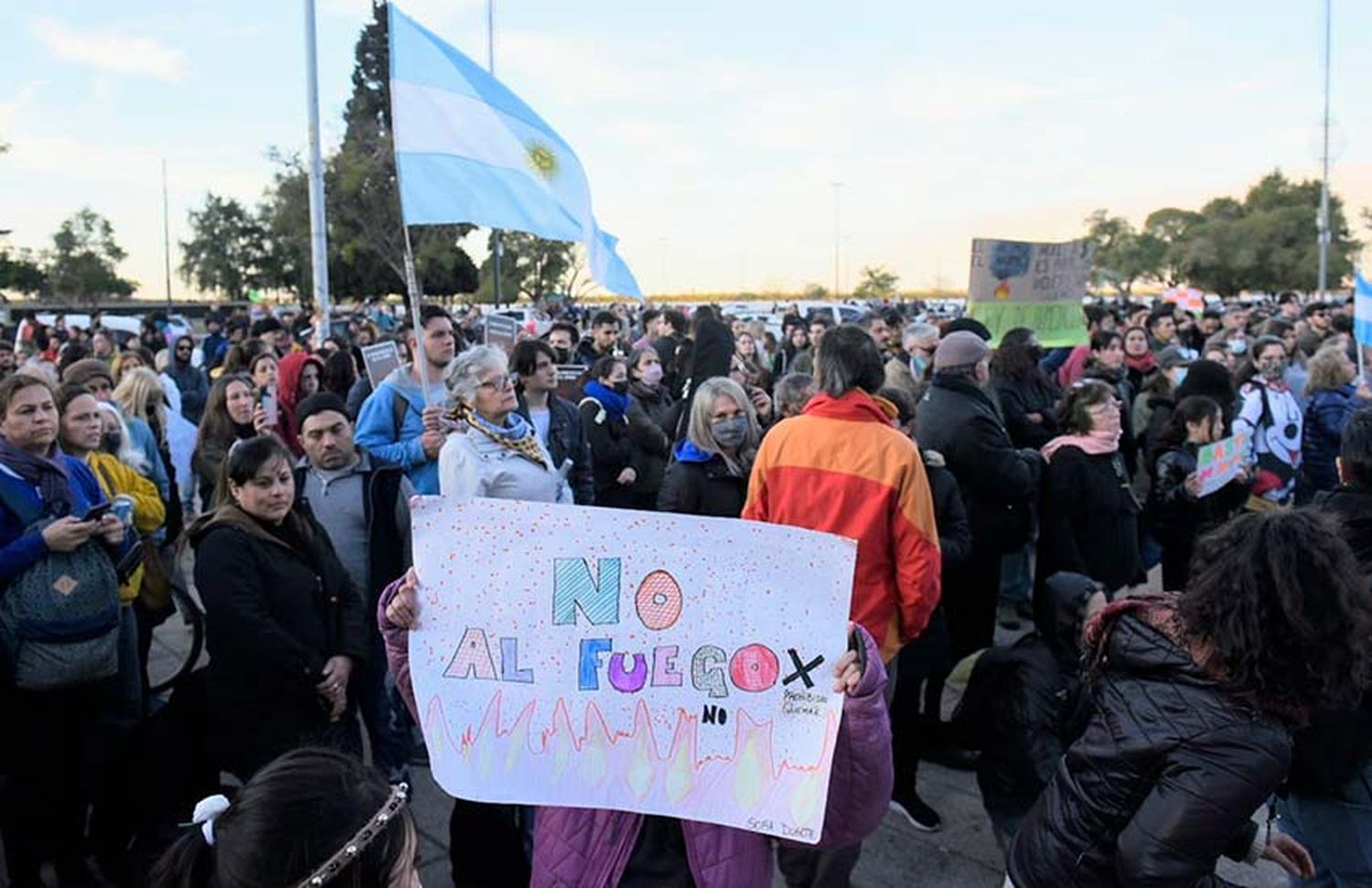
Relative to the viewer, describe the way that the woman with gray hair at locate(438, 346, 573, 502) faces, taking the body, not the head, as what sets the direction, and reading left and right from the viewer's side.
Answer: facing the viewer and to the right of the viewer

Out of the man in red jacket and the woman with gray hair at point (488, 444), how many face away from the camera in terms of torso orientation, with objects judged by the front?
1

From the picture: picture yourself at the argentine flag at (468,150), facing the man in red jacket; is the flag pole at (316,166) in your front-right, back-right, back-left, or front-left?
back-left

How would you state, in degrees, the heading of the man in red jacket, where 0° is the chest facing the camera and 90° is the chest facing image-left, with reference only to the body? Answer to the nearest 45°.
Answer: approximately 180°

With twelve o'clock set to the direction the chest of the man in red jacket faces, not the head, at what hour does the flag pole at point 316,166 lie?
The flag pole is roughly at 11 o'clock from the man in red jacket.

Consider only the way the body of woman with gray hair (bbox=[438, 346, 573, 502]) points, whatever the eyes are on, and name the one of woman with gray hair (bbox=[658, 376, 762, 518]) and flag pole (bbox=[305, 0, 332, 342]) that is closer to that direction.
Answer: the woman with gray hair

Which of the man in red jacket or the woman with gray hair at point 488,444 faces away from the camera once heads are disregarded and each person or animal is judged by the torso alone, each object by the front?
the man in red jacket

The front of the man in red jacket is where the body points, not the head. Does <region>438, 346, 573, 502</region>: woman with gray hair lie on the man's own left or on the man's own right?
on the man's own left

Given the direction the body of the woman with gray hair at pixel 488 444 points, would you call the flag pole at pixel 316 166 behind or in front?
behind
